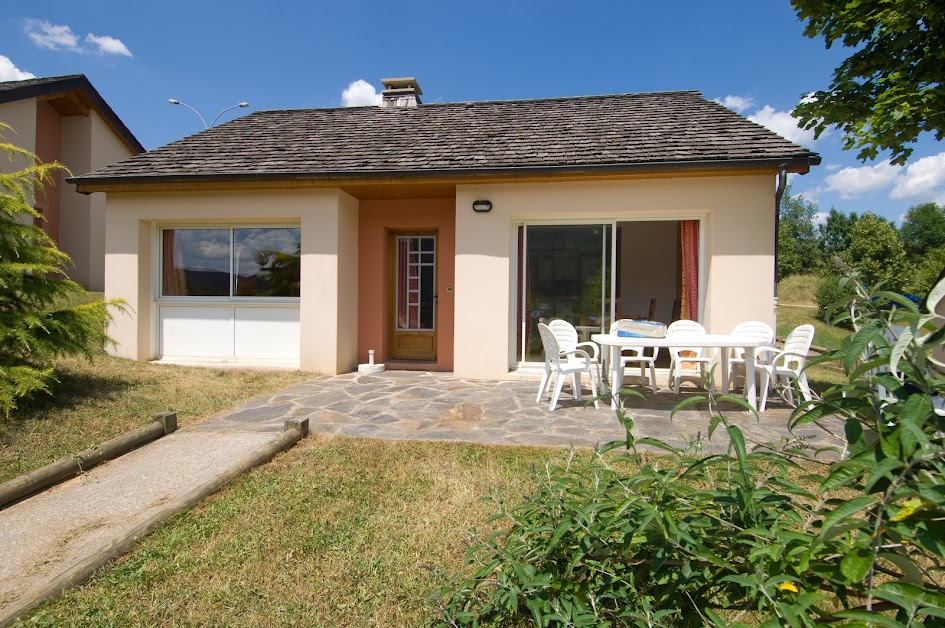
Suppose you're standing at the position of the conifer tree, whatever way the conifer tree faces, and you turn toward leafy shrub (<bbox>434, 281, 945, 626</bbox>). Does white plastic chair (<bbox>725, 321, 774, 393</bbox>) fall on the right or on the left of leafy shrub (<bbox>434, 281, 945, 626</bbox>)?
left

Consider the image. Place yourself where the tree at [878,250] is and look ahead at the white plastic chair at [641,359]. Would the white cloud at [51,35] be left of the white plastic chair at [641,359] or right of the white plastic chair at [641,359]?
right

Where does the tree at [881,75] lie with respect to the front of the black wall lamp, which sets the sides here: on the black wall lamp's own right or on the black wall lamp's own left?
on the black wall lamp's own left

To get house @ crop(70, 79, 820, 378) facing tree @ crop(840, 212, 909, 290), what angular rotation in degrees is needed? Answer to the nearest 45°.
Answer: approximately 135° to its left

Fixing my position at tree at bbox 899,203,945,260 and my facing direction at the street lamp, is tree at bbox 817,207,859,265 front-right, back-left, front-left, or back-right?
front-right

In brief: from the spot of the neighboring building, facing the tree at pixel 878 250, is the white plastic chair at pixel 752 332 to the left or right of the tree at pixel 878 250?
right

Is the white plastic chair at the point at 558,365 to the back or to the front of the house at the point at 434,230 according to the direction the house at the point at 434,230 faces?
to the front

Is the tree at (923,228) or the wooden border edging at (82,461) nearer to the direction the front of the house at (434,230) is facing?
the wooden border edging

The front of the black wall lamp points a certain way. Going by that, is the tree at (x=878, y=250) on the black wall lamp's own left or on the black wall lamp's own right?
on the black wall lamp's own left

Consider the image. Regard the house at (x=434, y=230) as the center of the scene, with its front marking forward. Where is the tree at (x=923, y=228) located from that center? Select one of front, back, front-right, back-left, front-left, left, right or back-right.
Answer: back-left

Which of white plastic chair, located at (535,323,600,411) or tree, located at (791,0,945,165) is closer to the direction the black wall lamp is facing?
the white plastic chair

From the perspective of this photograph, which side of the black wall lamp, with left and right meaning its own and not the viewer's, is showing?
front

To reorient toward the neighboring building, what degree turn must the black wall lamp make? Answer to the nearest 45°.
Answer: approximately 135° to its right

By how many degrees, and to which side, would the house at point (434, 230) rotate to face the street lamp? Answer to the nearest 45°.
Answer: approximately 135° to its right

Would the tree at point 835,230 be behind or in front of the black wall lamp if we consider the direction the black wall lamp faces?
behind

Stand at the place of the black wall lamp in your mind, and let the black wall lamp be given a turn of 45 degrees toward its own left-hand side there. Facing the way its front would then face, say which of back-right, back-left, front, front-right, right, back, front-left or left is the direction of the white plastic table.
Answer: front
